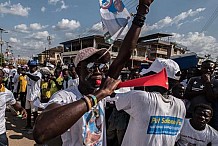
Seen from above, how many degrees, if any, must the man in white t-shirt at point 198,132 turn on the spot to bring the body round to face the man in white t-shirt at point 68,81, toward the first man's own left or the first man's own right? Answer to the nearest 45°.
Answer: approximately 135° to the first man's own right

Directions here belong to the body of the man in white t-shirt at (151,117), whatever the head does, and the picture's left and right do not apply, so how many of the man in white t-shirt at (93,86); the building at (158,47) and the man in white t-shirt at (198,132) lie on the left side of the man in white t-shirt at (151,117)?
1

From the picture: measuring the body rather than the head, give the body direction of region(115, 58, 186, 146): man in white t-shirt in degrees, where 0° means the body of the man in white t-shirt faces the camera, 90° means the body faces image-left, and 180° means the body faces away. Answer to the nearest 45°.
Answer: approximately 135°

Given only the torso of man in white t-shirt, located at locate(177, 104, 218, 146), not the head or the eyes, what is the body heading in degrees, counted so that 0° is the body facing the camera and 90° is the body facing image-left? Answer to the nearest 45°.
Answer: approximately 0°

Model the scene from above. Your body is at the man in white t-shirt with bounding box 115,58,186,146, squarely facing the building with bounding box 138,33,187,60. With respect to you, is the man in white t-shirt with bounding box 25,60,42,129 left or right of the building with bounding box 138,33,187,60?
left

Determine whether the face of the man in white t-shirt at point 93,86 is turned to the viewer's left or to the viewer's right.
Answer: to the viewer's right

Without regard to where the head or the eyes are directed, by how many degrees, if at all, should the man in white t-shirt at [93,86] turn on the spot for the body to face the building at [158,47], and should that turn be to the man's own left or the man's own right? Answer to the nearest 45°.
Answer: approximately 135° to the man's own left
